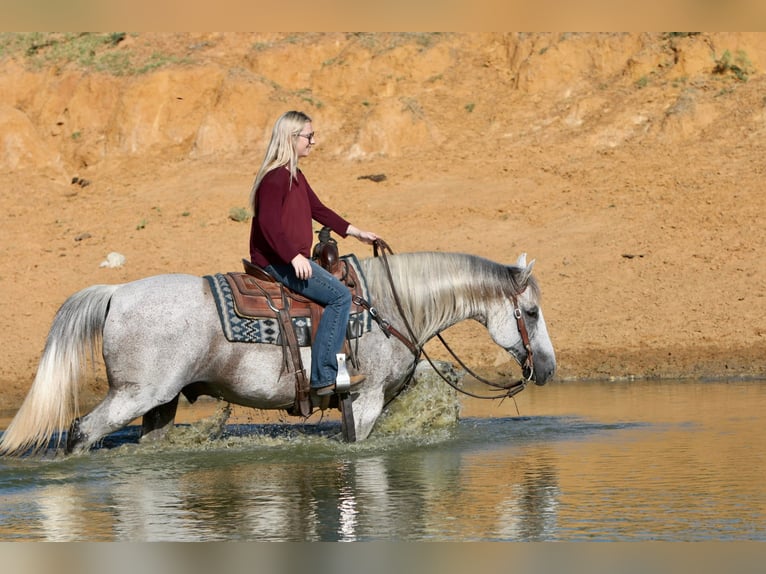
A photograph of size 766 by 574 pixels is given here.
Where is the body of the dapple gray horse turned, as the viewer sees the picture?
to the viewer's right
